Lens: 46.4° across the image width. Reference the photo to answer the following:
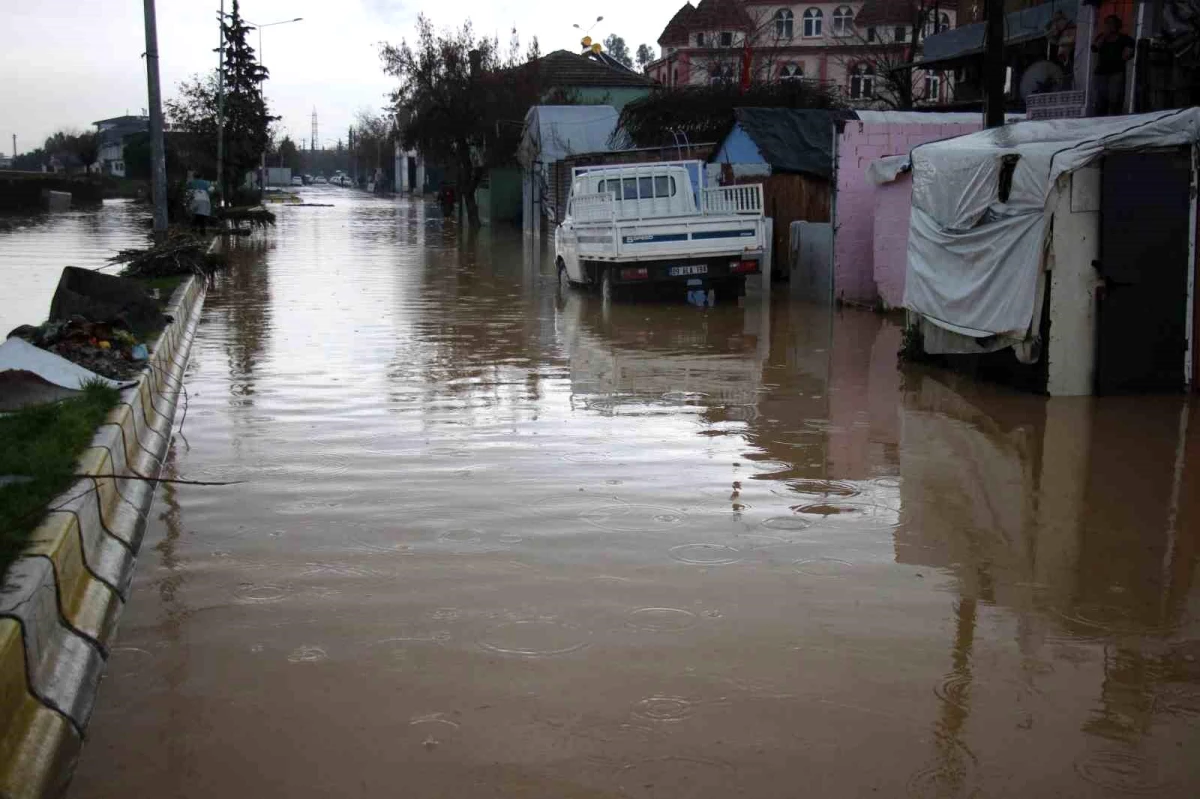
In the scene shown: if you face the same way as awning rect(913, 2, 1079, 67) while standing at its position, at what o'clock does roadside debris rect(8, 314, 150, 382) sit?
The roadside debris is roughly at 11 o'clock from the awning.

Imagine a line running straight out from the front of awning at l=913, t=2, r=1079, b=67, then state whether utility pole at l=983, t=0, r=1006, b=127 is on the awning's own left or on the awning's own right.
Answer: on the awning's own left

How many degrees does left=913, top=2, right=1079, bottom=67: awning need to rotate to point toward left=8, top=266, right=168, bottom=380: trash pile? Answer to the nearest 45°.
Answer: approximately 45° to its left

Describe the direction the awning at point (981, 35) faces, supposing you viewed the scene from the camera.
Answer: facing the viewer and to the left of the viewer

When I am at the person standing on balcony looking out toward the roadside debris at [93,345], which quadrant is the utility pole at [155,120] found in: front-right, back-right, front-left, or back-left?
front-right

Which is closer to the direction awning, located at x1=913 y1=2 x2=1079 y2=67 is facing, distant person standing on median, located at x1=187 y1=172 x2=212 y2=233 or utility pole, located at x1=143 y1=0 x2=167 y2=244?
the utility pole

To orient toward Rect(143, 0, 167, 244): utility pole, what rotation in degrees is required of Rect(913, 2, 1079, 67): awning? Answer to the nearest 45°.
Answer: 0° — it already faces it

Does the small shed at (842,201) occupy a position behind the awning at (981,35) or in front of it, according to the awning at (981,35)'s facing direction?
in front

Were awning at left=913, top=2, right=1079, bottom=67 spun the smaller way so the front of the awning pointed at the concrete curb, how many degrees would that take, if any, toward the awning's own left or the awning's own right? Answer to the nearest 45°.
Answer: approximately 45° to the awning's own left

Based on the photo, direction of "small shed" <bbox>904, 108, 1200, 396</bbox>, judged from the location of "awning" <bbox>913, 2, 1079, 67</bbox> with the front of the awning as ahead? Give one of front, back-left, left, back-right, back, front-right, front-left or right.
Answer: front-left

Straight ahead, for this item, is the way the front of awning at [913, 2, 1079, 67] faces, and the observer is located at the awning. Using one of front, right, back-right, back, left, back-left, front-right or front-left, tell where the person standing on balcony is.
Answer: front-left

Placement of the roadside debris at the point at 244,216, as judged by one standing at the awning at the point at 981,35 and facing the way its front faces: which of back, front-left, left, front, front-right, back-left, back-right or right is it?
front-right
